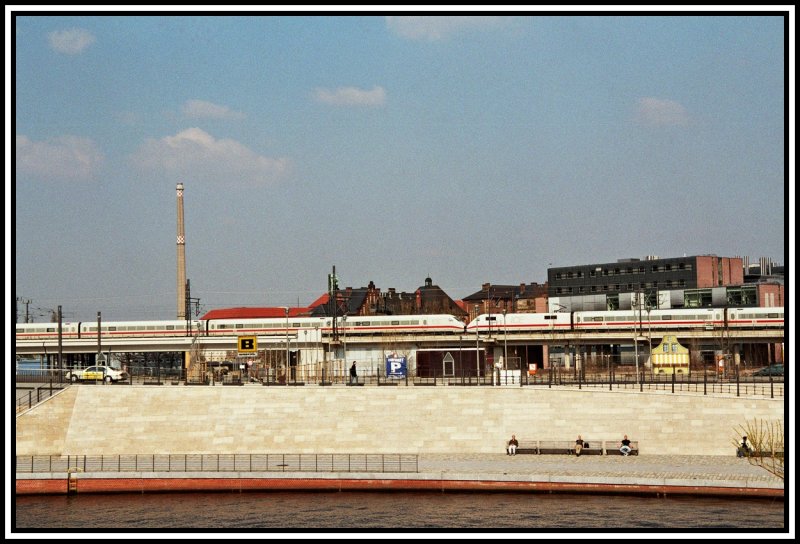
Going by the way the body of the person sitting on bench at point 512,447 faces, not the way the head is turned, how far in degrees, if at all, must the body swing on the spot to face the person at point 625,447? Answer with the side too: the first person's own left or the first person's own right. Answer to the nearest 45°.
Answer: approximately 90° to the first person's own left

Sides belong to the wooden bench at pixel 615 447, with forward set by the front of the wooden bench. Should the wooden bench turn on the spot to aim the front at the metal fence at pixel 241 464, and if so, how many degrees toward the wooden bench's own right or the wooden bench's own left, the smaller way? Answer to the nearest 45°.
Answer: approximately 90° to the wooden bench's own right

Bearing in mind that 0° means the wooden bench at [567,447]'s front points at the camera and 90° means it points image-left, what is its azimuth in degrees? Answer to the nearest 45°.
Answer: approximately 0°

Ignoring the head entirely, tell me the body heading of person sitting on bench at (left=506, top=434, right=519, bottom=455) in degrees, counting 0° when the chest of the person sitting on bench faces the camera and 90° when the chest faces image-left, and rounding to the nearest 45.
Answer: approximately 0°

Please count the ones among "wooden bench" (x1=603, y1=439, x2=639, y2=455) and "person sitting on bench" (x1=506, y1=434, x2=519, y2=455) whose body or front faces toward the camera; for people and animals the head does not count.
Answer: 2

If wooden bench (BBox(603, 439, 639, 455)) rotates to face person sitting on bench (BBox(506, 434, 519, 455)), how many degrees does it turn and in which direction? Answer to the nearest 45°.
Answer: approximately 90° to its right

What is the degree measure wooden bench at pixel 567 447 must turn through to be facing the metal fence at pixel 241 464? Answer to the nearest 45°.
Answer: approximately 90° to its right
